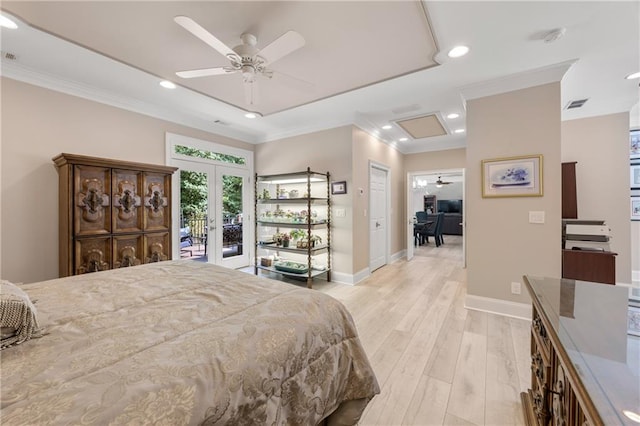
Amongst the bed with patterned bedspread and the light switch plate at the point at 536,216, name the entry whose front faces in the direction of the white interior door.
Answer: the bed with patterned bedspread

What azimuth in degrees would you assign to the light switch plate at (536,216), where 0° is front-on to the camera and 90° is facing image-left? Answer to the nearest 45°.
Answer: approximately 0°

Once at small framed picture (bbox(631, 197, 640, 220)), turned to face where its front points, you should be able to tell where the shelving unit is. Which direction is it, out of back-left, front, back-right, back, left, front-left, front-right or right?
front-right

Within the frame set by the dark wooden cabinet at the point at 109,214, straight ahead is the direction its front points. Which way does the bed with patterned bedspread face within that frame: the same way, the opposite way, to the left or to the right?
to the left

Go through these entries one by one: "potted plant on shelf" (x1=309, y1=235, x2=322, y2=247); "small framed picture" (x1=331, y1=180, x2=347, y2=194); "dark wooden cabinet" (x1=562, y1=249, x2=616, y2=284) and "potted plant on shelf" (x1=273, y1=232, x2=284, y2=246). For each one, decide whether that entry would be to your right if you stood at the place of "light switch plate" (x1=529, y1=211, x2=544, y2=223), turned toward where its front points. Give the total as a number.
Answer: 3

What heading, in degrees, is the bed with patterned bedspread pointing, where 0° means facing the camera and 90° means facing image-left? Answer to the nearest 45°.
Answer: approximately 225°

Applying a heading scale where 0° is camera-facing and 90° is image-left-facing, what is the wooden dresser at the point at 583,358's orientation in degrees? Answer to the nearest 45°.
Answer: approximately 90°
